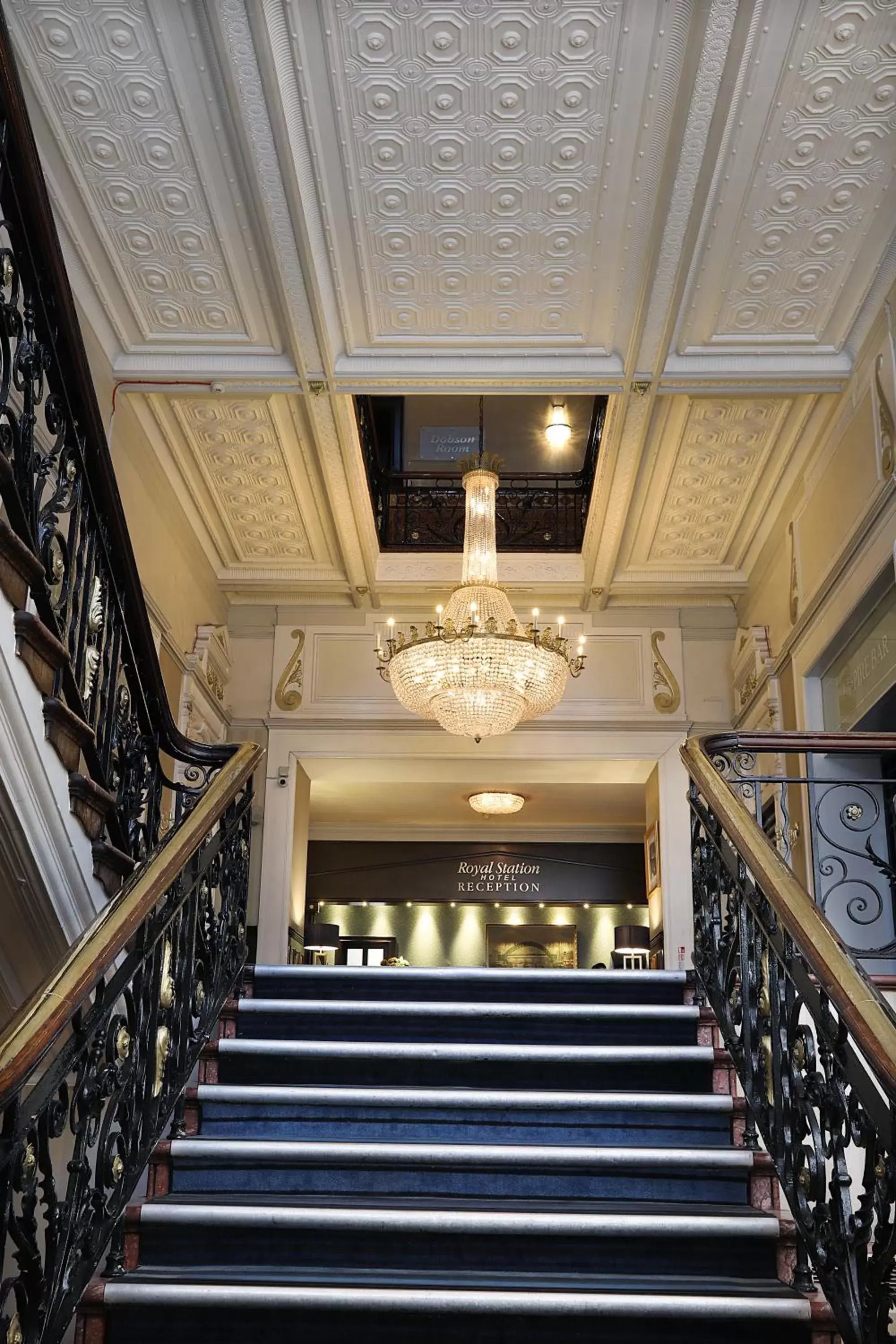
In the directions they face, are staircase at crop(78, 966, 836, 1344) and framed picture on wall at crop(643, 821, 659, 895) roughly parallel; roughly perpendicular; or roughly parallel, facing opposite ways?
roughly perpendicular

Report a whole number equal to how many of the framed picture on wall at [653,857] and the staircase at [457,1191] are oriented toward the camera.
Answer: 1

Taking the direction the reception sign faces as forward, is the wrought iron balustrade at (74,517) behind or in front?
in front

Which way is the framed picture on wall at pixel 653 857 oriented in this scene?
to the viewer's left

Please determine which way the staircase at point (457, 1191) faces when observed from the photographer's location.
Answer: facing the viewer

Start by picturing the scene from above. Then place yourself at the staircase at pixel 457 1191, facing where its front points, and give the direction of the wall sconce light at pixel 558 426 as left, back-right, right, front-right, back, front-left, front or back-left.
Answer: back

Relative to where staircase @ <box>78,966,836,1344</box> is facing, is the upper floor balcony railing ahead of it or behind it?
behind

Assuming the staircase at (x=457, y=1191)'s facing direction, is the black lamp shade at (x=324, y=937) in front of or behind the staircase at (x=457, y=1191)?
behind

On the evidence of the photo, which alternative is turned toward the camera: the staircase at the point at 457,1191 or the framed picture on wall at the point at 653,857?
the staircase

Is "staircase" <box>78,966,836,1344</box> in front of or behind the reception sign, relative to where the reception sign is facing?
in front

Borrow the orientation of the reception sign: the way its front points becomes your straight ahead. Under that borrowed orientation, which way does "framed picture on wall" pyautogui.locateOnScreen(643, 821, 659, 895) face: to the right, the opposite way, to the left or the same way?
to the right

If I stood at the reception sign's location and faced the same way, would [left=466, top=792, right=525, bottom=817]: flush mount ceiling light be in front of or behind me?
in front

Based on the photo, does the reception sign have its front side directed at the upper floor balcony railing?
yes

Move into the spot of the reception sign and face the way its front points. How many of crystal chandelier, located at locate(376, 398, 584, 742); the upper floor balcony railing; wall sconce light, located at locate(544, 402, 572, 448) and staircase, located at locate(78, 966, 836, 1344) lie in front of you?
4

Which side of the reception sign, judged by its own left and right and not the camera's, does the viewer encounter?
front

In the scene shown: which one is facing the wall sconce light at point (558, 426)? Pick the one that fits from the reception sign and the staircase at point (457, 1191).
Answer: the reception sign

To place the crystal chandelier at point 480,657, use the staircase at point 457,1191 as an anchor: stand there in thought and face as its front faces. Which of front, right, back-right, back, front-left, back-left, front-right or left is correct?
back
